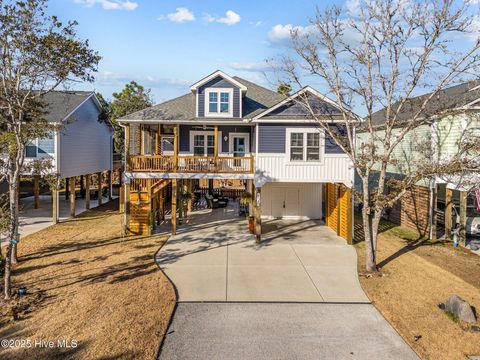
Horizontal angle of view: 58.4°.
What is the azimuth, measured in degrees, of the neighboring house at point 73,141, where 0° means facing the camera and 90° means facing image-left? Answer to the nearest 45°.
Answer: approximately 45°

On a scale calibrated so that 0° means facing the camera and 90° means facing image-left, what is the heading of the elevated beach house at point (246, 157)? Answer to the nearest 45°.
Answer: approximately 0°

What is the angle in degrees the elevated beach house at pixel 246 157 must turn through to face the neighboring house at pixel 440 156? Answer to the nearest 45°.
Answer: approximately 90° to its left

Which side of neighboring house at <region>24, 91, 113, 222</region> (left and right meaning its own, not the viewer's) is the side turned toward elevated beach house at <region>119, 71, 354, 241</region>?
left

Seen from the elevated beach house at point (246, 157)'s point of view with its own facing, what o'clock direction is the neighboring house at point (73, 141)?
The neighboring house is roughly at 4 o'clock from the elevated beach house.

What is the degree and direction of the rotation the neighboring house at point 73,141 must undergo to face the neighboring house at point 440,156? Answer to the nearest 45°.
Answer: approximately 90° to its left
